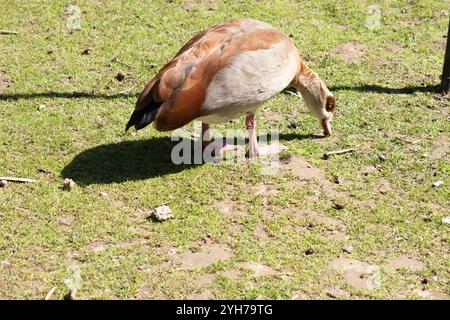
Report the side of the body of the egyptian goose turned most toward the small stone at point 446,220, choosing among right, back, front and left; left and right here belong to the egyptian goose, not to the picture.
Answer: front

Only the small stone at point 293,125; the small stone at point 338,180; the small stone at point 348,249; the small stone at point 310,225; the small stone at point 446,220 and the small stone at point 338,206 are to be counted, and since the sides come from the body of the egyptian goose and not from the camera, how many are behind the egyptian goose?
0

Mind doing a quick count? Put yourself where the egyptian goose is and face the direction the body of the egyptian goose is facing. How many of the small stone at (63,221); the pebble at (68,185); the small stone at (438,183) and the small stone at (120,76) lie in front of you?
1

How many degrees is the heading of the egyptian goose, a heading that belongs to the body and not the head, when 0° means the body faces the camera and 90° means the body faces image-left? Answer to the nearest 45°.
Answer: approximately 270°

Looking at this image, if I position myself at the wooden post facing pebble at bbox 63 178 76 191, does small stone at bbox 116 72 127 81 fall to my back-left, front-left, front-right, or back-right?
front-right

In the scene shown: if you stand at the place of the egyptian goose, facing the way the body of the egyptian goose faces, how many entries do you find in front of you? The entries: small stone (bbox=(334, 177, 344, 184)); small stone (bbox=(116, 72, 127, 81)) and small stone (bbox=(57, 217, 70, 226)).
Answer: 1

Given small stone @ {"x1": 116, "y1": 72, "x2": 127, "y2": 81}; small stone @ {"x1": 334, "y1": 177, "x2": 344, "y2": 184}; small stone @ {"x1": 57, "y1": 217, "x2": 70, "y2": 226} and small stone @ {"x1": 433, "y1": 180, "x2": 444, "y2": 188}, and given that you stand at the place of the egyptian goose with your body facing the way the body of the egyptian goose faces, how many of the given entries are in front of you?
2

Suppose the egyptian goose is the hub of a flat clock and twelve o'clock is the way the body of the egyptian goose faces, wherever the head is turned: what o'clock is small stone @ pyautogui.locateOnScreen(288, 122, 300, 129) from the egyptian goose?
The small stone is roughly at 10 o'clock from the egyptian goose.

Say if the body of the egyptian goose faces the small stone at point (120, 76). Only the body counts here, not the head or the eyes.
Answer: no

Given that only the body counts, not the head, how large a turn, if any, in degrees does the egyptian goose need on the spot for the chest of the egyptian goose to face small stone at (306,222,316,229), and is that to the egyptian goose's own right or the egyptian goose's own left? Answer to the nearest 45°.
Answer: approximately 45° to the egyptian goose's own right

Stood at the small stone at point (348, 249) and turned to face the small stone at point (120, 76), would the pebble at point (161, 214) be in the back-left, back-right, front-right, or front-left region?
front-left

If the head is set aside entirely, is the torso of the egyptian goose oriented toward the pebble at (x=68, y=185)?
no

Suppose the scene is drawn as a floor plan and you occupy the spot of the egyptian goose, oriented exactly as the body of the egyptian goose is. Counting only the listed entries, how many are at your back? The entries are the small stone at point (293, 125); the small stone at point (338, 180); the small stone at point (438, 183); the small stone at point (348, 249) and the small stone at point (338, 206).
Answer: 0

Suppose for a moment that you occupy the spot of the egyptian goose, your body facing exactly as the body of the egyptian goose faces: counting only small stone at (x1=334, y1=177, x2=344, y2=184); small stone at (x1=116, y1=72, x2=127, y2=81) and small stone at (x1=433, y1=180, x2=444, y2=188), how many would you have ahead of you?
2

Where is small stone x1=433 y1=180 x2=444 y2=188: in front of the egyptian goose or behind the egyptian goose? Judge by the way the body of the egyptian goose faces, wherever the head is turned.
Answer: in front

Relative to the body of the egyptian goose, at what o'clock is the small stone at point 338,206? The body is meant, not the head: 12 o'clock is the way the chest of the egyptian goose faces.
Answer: The small stone is roughly at 1 o'clock from the egyptian goose.

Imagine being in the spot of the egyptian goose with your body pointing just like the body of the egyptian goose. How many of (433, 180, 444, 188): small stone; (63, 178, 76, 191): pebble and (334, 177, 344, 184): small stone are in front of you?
2

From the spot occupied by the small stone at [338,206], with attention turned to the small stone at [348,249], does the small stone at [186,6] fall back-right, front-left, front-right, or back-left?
back-right

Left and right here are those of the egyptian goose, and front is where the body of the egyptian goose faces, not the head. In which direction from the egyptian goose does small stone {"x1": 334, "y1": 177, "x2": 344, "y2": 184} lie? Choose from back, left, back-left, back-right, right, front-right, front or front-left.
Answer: front
